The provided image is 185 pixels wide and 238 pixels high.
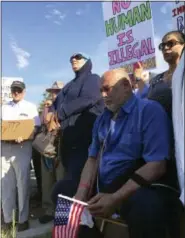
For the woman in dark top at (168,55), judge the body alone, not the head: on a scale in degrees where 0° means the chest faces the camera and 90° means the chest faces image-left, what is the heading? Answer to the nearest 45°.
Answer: approximately 45°

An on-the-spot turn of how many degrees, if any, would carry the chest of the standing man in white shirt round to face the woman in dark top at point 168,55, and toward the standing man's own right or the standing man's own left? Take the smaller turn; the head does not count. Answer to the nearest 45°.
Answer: approximately 45° to the standing man's own left

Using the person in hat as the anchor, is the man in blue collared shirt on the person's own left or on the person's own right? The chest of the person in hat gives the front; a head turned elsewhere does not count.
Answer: on the person's own left

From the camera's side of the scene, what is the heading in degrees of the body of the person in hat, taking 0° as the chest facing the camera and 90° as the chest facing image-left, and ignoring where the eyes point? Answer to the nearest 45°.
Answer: approximately 45°

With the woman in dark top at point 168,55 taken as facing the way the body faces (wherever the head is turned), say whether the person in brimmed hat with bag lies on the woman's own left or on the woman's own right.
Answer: on the woman's own right

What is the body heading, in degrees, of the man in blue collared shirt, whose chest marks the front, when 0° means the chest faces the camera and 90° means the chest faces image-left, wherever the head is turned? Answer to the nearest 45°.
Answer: approximately 45°

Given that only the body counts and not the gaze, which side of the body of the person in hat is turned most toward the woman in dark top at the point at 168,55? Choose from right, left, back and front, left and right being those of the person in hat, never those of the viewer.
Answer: left

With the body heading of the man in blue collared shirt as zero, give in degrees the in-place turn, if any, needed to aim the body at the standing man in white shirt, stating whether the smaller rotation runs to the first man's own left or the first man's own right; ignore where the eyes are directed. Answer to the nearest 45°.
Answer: approximately 90° to the first man's own right
